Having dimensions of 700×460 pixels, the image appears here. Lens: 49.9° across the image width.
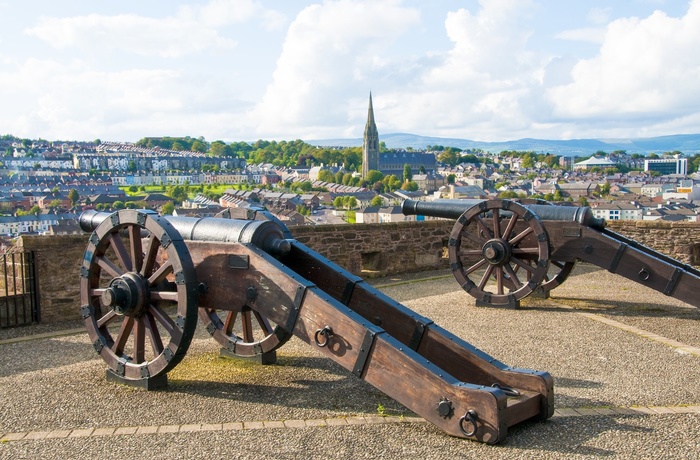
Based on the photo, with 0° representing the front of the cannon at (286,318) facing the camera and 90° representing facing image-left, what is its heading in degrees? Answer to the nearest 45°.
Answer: approximately 135°

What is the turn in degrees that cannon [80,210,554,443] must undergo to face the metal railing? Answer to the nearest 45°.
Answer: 0° — it already faces it

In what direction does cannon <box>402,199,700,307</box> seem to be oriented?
to the viewer's left

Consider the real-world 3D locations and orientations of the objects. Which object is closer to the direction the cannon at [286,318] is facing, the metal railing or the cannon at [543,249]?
the metal railing

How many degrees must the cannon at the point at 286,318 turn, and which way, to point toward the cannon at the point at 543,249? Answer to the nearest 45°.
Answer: approximately 90° to its right

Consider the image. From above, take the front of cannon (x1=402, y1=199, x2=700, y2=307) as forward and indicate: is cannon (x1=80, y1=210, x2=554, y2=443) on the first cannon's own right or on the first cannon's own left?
on the first cannon's own left

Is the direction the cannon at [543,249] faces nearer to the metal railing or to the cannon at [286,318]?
the metal railing
